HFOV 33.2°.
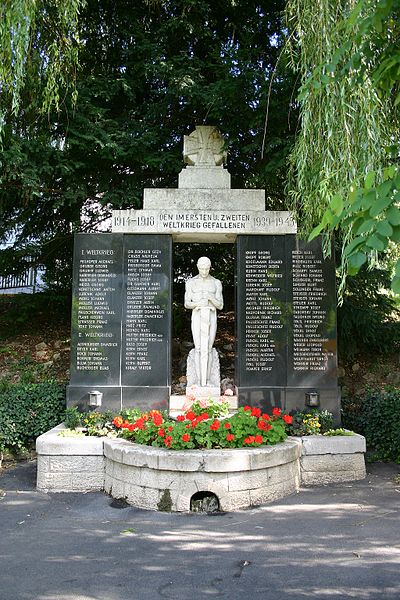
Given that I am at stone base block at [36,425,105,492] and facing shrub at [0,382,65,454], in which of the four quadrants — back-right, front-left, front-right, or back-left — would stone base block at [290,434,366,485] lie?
back-right

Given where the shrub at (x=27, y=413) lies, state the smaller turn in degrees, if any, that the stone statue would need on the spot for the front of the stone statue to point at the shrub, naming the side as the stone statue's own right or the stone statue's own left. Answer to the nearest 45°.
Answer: approximately 90° to the stone statue's own right

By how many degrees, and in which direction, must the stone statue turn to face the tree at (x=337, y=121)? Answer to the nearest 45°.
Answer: approximately 45° to its left

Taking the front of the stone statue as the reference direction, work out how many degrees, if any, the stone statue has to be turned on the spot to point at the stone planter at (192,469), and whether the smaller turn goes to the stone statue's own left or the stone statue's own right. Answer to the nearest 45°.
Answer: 0° — it already faces it

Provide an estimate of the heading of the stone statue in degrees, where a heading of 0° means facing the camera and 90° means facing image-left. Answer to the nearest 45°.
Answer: approximately 0°

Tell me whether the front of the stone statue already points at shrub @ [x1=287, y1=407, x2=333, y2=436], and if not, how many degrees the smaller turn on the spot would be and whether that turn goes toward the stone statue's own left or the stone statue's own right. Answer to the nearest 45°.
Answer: approximately 45° to the stone statue's own left

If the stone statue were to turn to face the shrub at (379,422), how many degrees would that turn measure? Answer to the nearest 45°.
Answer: approximately 90° to its left
